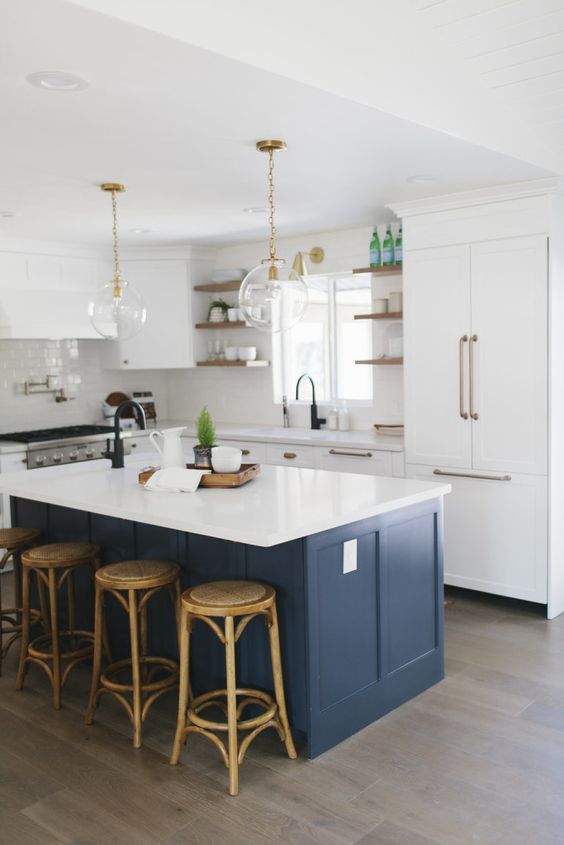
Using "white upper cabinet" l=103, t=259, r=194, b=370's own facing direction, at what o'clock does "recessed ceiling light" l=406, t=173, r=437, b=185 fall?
The recessed ceiling light is roughly at 11 o'clock from the white upper cabinet.

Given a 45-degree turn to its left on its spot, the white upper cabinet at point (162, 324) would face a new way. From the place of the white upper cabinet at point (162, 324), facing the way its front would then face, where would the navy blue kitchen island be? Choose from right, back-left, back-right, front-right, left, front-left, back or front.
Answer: front-right

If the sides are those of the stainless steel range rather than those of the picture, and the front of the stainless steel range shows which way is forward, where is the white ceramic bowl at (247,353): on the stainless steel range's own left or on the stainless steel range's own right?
on the stainless steel range's own left

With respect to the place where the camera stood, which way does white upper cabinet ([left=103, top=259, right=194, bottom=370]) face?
facing the viewer

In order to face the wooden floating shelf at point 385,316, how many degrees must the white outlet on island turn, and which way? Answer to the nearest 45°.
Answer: approximately 135° to its left

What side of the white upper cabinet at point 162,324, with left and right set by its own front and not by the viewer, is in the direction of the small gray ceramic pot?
front

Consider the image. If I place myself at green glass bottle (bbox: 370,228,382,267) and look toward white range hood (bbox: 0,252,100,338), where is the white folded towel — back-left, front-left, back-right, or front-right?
front-left

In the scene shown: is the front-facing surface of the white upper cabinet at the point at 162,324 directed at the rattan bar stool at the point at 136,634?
yes

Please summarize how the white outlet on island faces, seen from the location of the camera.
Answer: facing the viewer and to the right of the viewer

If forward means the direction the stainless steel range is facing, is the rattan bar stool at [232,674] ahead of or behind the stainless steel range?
ahead

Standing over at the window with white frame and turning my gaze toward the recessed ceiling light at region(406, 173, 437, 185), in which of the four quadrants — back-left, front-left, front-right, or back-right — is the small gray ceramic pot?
front-right

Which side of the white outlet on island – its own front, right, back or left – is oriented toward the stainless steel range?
back

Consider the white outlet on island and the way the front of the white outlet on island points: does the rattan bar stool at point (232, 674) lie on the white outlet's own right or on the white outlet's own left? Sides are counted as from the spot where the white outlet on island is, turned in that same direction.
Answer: on the white outlet's own right
